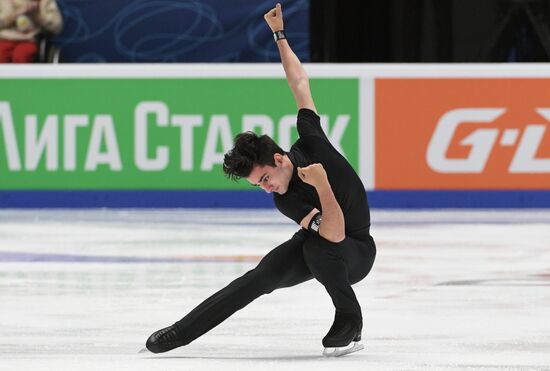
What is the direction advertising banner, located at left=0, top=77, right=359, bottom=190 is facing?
toward the camera

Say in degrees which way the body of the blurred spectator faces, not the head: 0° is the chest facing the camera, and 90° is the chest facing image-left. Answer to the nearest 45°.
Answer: approximately 0°

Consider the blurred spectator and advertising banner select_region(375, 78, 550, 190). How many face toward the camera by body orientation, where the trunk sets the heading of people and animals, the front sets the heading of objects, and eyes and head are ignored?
2

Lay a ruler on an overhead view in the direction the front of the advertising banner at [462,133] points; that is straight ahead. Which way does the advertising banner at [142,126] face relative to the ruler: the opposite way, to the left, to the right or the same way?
the same way

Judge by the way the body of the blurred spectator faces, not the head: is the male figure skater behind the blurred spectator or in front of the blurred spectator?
in front

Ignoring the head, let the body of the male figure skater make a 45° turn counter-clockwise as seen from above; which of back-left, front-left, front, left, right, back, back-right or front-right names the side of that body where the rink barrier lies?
back

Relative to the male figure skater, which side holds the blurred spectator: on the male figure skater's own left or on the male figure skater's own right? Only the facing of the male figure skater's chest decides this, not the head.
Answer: on the male figure skater's own right

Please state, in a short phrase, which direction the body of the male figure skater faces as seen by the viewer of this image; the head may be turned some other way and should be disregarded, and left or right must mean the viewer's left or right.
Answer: facing the viewer and to the left of the viewer

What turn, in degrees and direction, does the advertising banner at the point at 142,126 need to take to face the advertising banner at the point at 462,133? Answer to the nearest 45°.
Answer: approximately 90° to its left

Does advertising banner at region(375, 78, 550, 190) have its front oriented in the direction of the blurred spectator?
no

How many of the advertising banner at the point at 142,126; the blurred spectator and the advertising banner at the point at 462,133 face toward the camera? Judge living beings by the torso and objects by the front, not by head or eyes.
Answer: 3

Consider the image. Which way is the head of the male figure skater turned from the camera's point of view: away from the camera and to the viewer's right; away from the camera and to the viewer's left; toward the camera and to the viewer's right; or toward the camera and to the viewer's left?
toward the camera and to the viewer's left

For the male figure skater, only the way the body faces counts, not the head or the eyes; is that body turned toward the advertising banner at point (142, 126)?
no

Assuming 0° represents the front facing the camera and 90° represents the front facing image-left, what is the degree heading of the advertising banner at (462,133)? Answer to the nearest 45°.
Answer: approximately 0°

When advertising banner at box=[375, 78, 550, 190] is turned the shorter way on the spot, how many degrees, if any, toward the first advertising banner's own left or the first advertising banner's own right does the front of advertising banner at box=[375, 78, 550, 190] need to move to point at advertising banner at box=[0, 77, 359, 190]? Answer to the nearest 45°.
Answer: approximately 90° to the first advertising banner's own right
